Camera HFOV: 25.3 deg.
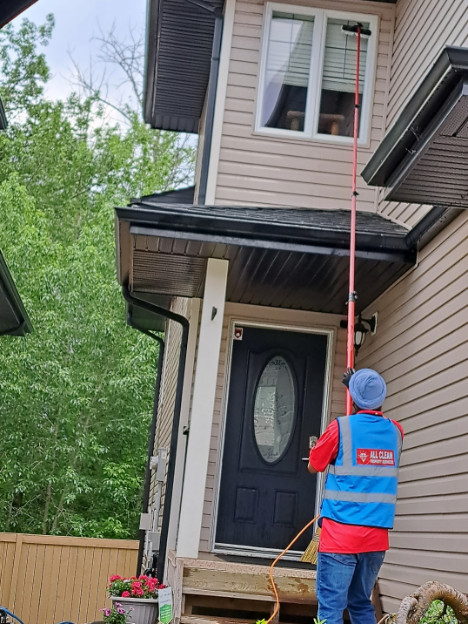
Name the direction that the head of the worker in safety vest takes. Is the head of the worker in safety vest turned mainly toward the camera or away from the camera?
away from the camera

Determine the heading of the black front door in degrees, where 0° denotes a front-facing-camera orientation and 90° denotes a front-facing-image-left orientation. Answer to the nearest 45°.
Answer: approximately 0°

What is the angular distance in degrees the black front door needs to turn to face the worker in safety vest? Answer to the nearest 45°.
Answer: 0° — it already faces them

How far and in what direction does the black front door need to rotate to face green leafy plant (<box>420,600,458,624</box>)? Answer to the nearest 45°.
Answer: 0° — it already faces it
